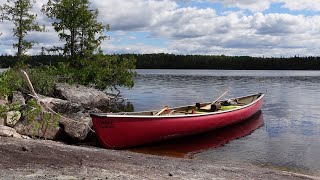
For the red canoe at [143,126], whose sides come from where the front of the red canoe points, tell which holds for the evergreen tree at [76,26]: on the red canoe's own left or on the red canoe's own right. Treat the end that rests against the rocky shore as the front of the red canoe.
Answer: on the red canoe's own right

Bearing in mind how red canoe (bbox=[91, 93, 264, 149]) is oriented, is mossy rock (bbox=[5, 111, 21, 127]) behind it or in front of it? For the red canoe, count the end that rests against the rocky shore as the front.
in front

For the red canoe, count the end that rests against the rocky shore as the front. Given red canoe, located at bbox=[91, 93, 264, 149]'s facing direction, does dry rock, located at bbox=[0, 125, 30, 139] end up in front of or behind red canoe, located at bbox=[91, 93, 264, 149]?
in front

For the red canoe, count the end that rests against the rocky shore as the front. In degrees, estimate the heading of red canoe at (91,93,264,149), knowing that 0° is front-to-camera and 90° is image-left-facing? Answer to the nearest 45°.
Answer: approximately 45°

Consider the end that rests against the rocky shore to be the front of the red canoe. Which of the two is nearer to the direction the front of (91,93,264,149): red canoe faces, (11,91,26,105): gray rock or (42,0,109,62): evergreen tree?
the gray rock

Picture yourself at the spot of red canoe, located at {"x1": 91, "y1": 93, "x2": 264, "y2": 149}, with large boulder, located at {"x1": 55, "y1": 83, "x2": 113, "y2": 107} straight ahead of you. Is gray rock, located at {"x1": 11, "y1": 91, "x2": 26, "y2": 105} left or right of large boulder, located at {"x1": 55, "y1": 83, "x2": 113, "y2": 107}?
left
